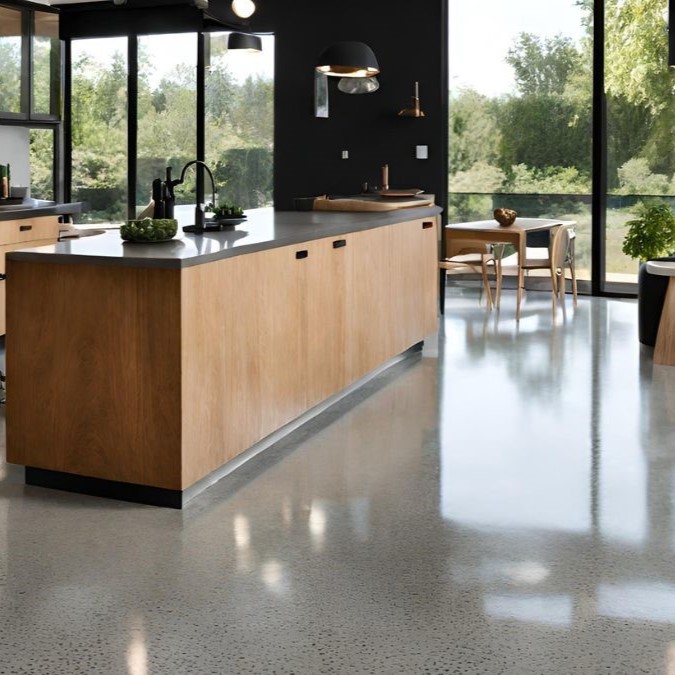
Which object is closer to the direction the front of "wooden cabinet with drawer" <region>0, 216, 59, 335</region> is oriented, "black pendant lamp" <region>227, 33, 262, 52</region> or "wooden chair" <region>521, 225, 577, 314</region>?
the wooden chair

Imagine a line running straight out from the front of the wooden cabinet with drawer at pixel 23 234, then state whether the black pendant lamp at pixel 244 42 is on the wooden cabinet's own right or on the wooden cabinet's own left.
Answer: on the wooden cabinet's own left

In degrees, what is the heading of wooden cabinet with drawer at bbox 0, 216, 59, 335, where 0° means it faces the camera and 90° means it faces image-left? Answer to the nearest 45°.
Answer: approximately 315°

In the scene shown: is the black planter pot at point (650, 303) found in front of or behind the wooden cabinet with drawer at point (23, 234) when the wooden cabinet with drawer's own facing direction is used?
in front
